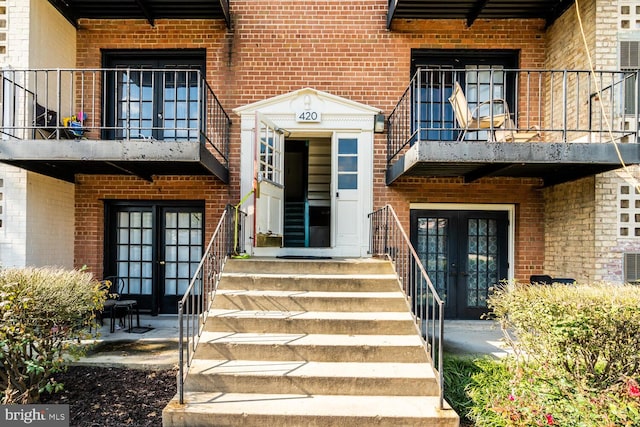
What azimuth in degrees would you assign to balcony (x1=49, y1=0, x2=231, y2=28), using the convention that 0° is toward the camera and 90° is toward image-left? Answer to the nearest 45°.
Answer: approximately 0°

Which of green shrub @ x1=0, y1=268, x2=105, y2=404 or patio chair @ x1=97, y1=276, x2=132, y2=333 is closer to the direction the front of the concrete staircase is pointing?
the green shrub

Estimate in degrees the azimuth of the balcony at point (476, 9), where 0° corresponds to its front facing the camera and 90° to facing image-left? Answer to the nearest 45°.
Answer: approximately 0°

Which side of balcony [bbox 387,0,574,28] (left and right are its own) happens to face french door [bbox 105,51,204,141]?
right

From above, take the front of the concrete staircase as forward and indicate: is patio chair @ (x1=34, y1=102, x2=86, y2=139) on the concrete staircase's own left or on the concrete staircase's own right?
on the concrete staircase's own right

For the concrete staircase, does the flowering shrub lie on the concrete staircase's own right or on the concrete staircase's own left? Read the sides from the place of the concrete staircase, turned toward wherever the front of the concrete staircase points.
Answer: on the concrete staircase's own left
